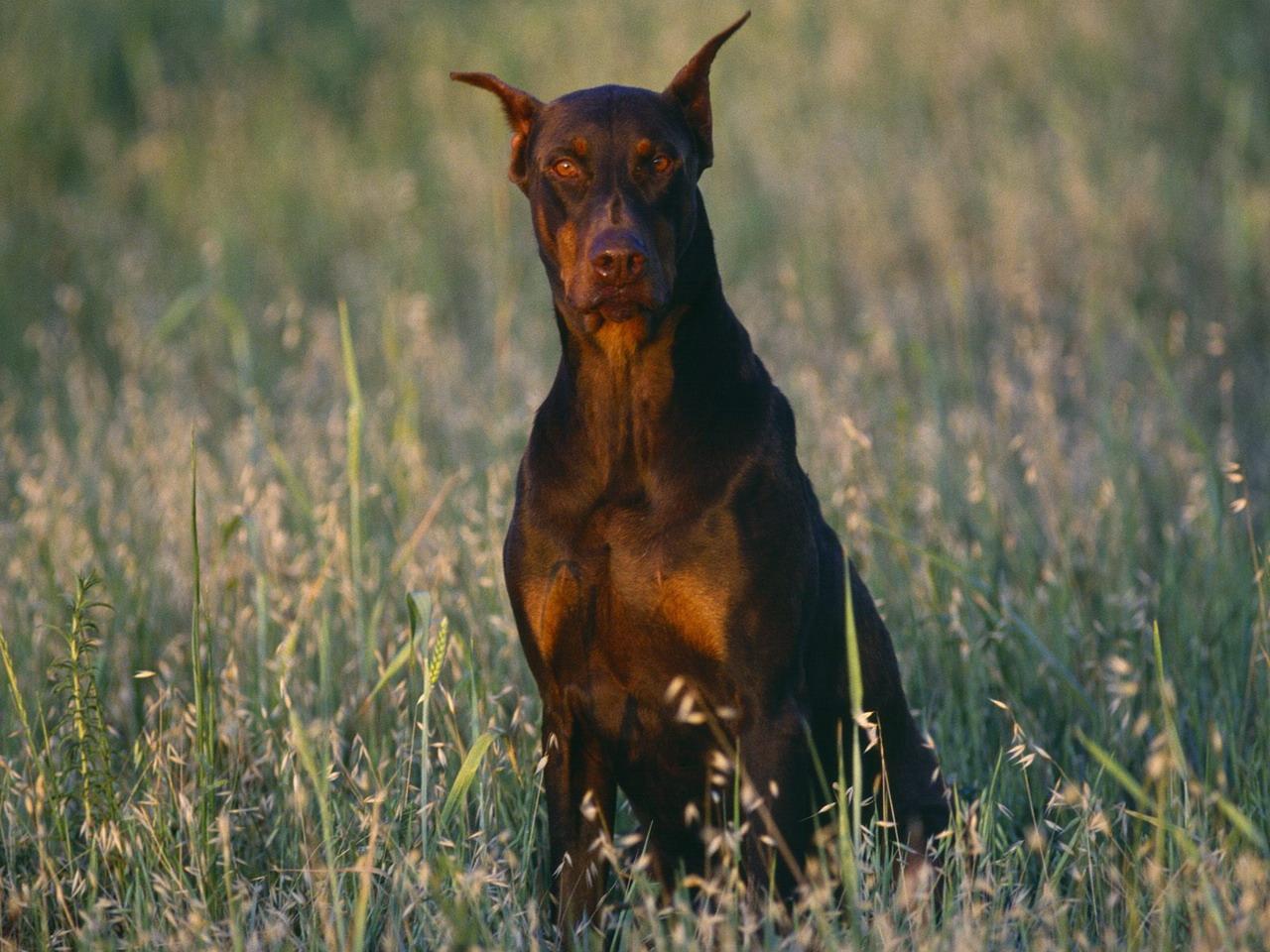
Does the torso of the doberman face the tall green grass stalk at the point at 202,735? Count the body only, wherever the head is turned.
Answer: no

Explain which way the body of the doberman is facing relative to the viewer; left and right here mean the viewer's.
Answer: facing the viewer
